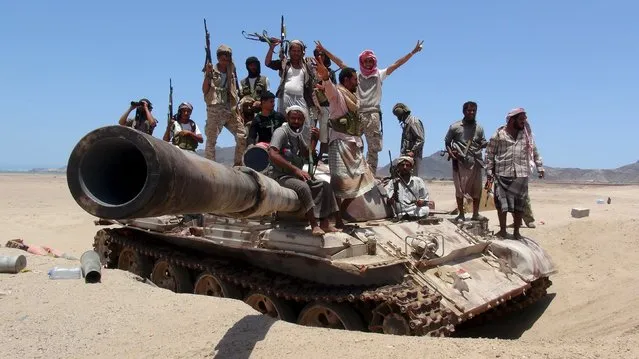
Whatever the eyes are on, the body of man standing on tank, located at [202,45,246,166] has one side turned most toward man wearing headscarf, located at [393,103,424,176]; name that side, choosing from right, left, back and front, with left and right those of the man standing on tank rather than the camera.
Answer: left

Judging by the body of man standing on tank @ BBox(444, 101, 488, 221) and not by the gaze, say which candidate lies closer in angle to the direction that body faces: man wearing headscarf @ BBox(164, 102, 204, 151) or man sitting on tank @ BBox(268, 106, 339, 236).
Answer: the man sitting on tank

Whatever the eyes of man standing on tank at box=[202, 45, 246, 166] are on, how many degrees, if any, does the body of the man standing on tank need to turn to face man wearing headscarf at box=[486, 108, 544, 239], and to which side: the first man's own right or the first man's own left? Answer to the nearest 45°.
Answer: approximately 90° to the first man's own left

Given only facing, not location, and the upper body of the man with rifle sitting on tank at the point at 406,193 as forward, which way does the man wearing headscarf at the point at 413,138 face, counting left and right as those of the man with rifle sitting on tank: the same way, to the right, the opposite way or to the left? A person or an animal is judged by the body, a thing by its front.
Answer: to the right

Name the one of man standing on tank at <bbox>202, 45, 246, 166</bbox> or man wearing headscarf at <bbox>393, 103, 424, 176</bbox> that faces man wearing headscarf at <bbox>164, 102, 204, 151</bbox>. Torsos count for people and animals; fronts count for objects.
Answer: man wearing headscarf at <bbox>393, 103, 424, 176</bbox>

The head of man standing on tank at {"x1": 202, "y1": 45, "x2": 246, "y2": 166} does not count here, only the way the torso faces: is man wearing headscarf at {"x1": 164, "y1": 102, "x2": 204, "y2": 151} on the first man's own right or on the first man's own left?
on the first man's own right

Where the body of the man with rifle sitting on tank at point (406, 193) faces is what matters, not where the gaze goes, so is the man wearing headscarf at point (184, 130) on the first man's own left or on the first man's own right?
on the first man's own right

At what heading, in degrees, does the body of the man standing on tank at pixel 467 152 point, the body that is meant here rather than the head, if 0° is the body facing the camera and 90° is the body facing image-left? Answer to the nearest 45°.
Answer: approximately 0°

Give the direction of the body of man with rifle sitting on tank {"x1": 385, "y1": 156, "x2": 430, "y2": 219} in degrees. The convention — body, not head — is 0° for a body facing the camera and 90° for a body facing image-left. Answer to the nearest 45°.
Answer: approximately 0°

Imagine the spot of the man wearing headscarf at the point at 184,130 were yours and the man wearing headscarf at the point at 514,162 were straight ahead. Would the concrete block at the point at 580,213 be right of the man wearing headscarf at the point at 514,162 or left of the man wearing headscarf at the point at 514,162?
left

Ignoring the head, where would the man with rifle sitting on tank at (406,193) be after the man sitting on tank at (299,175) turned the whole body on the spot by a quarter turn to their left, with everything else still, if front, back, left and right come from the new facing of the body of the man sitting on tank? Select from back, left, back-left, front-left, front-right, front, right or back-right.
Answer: front

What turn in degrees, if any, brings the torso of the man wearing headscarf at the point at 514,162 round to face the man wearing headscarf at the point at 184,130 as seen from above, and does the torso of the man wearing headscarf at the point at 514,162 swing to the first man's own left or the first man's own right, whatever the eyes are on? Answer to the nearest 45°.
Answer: approximately 90° to the first man's own right
